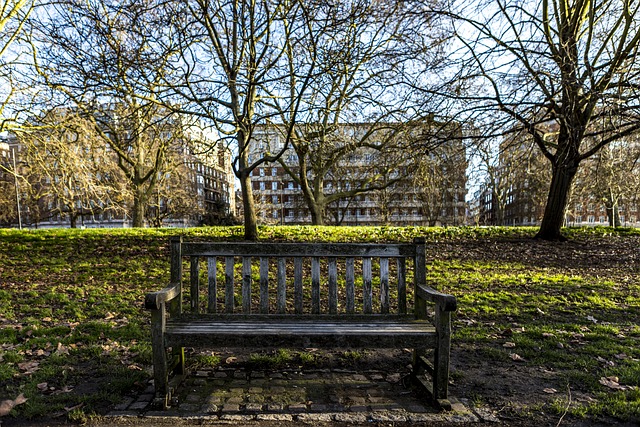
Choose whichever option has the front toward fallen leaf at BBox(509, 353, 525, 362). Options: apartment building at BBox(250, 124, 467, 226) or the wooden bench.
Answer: the apartment building

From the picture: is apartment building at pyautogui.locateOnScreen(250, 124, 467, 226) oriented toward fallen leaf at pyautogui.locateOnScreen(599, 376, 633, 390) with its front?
yes

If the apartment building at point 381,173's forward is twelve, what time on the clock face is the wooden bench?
The wooden bench is roughly at 12 o'clock from the apartment building.

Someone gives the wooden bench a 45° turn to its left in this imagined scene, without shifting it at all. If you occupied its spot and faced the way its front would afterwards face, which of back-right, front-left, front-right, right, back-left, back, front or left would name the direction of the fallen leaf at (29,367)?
back-right

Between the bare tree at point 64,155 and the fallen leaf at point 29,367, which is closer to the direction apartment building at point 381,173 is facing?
the fallen leaf

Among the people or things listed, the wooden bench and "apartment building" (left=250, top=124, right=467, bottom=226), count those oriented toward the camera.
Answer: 2

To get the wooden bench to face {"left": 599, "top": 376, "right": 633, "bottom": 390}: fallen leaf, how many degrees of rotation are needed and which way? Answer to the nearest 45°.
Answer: approximately 90° to its left

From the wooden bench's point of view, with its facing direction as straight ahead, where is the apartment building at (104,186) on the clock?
The apartment building is roughly at 5 o'clock from the wooden bench.

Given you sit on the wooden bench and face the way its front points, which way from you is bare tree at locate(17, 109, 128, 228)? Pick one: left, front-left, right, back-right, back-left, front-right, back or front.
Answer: back-right

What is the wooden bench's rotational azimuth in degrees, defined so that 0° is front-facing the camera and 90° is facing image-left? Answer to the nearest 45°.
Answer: approximately 0°

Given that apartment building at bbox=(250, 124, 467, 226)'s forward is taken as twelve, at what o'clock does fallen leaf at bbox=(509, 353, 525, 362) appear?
The fallen leaf is roughly at 12 o'clock from the apartment building.

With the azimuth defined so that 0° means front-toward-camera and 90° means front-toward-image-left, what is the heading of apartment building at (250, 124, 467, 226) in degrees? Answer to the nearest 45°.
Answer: approximately 0°

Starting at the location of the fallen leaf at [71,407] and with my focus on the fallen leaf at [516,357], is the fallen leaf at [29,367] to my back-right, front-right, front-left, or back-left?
back-left
